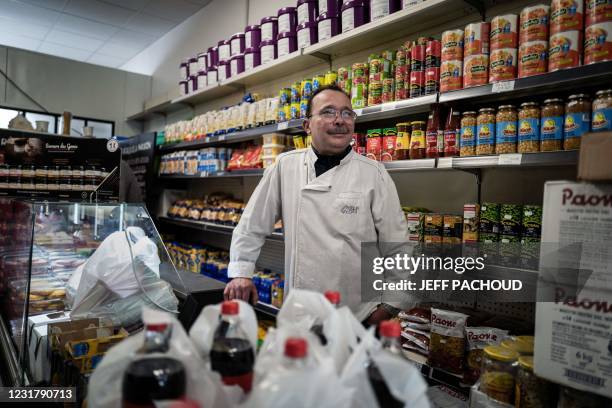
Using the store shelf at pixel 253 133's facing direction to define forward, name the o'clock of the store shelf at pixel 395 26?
the store shelf at pixel 395 26 is roughly at 9 o'clock from the store shelf at pixel 253 133.

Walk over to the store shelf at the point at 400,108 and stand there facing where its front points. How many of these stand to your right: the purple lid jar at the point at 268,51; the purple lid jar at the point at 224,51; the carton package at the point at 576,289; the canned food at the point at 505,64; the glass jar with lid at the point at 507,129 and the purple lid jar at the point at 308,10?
3

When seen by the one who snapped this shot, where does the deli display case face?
facing to the right of the viewer

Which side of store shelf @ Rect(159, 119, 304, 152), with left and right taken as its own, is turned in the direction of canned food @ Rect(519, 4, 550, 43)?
left

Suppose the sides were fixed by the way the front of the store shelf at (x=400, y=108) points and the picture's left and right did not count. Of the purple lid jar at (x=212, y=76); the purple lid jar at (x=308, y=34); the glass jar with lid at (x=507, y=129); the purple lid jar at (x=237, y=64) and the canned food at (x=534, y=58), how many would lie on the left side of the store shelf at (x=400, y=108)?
2

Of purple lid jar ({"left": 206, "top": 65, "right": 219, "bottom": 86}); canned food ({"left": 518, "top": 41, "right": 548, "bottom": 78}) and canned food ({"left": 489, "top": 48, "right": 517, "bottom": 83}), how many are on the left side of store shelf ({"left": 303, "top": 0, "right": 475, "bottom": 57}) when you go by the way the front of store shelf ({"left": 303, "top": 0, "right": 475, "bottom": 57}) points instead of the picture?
2

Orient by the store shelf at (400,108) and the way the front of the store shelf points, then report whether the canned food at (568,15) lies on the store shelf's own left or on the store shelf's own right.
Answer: on the store shelf's own left

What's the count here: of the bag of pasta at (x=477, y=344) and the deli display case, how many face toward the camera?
1
